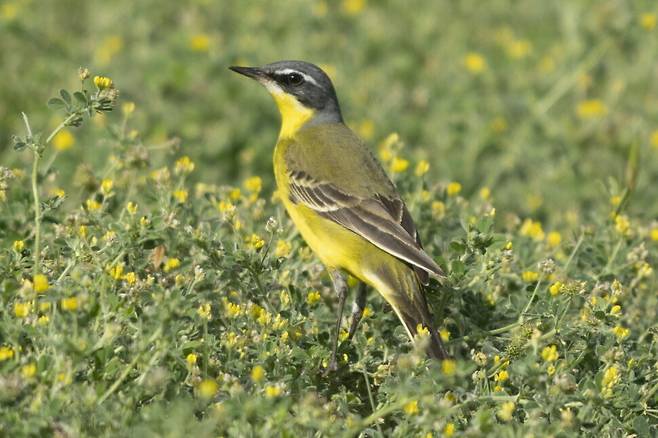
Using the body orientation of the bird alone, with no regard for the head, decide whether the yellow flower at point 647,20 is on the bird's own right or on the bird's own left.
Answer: on the bird's own right

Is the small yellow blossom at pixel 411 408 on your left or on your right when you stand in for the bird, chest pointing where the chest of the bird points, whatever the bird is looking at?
on your left

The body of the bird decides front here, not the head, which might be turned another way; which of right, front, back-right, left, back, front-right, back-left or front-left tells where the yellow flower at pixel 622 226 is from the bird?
back

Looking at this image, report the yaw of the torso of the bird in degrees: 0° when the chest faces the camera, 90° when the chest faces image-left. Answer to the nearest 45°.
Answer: approximately 90°

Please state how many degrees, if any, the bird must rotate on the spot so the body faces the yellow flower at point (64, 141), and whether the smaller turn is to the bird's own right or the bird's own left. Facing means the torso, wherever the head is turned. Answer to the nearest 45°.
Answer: approximately 45° to the bird's own right

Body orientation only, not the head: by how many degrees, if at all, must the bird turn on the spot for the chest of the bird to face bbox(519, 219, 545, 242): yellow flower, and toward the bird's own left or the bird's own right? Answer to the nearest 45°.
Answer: approximately 180°

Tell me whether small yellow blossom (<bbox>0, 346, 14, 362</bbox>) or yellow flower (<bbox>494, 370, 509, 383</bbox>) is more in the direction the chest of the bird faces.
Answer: the small yellow blossom
